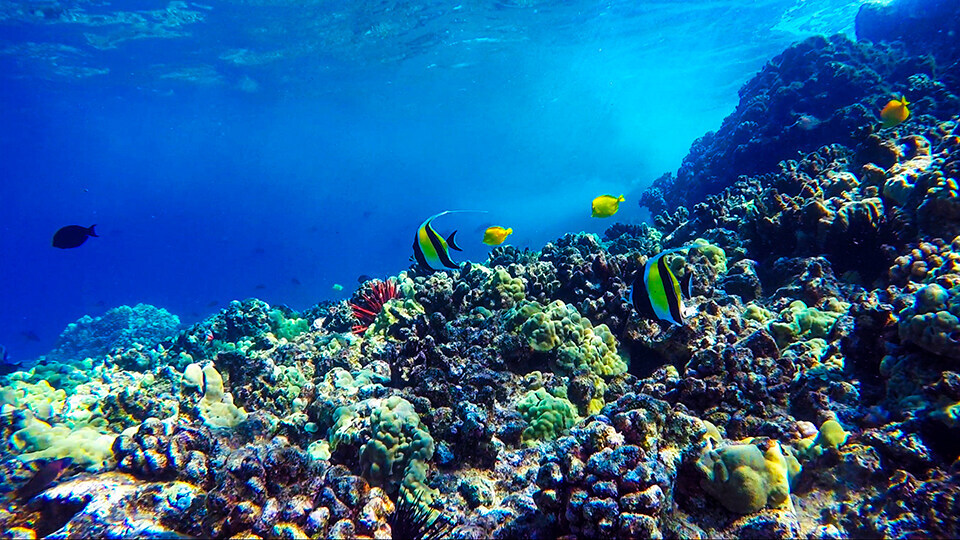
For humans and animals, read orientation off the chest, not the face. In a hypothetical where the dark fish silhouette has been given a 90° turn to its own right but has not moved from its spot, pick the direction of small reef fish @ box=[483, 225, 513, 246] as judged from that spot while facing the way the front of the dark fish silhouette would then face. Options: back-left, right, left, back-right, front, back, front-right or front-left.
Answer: back-right

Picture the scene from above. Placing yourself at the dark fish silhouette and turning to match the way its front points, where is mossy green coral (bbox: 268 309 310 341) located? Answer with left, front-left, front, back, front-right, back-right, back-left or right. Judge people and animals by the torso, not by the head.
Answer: back

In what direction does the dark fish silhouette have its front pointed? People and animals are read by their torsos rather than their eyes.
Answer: to the viewer's left

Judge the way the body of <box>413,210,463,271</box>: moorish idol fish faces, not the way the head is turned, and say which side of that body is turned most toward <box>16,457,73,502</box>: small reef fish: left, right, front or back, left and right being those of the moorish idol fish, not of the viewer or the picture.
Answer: left
